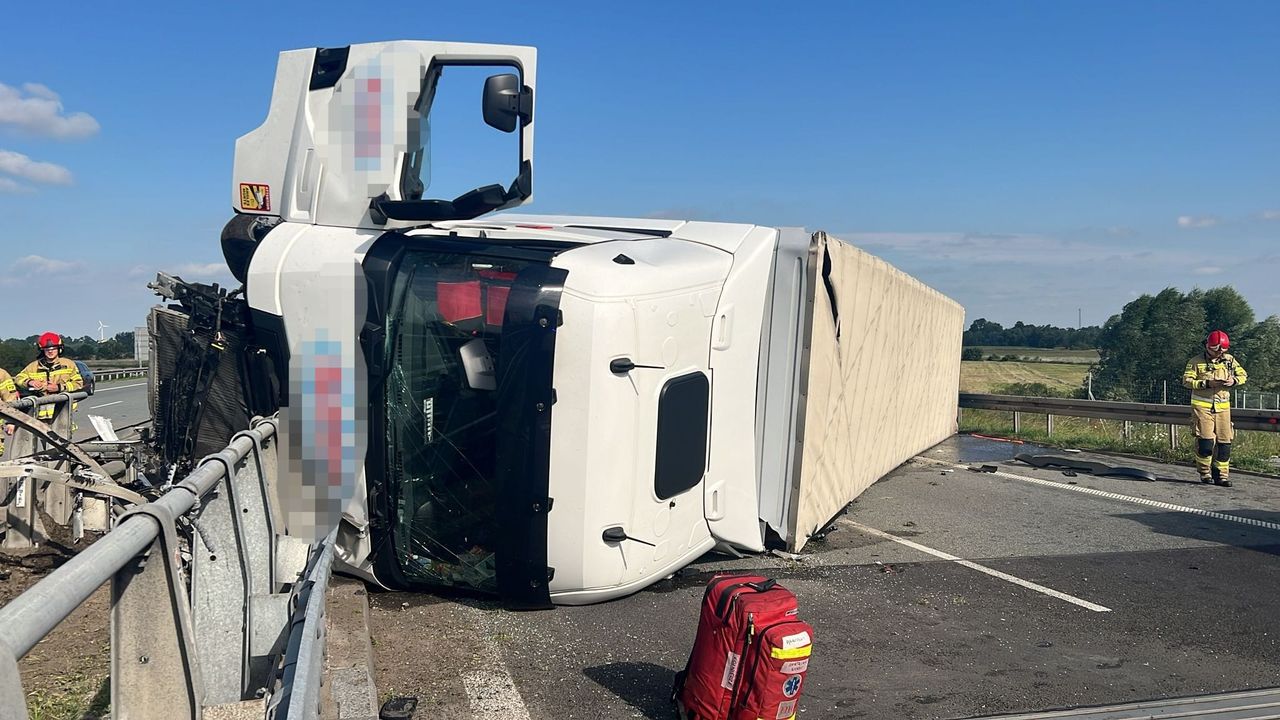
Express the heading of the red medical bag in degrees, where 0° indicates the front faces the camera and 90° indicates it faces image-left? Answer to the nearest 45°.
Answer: approximately 315°

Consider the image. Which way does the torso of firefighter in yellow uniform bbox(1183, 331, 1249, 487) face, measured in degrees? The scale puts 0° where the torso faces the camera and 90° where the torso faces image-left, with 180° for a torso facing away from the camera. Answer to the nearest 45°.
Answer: approximately 0°

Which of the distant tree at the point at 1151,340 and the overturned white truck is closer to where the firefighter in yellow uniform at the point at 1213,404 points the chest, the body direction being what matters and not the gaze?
the overturned white truck

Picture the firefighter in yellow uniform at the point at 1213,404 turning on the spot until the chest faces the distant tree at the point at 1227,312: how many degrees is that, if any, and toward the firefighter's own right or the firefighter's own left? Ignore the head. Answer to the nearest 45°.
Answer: approximately 180°

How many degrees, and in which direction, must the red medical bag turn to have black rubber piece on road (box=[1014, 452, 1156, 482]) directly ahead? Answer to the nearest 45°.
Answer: approximately 90° to its left

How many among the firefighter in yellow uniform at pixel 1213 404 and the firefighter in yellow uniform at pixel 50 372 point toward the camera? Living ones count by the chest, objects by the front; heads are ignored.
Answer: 2
